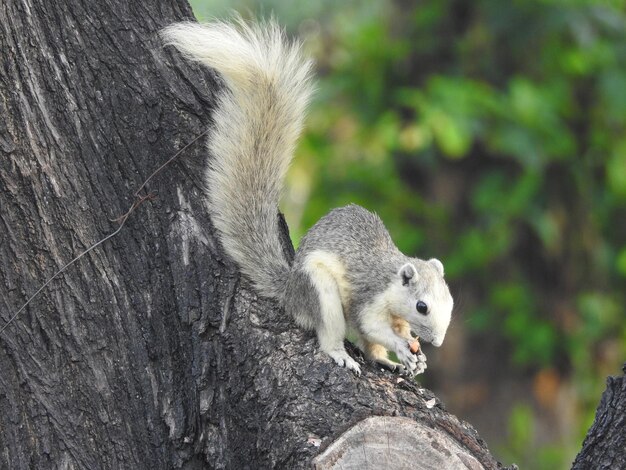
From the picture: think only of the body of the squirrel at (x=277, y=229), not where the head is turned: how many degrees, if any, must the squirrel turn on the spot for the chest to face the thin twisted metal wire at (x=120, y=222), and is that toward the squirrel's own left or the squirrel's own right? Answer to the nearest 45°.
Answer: approximately 135° to the squirrel's own right

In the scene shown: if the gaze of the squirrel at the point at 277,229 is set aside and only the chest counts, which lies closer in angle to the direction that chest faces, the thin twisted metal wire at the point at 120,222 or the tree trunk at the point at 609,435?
the tree trunk

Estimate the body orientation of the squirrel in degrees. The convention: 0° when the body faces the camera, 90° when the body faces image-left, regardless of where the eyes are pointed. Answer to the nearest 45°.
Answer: approximately 270°
